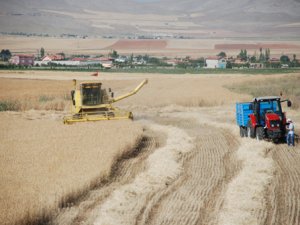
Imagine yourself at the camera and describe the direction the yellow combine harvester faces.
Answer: facing the viewer

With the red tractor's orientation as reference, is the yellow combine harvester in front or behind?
behind

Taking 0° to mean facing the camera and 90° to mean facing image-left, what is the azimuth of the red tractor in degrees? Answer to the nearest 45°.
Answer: approximately 315°
